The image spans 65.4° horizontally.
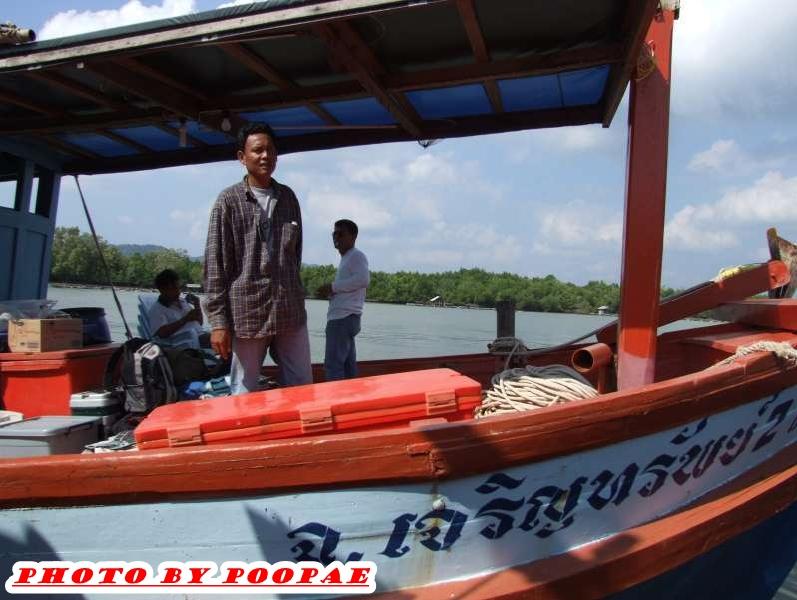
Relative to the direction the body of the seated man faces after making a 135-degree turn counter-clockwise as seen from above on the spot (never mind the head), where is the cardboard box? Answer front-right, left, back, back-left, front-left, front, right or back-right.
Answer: back-left

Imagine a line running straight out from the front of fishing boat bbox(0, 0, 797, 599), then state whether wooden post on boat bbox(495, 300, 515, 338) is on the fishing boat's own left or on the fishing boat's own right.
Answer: on the fishing boat's own left

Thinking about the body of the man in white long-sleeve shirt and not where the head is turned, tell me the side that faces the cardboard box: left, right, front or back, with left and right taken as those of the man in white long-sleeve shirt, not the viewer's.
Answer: front

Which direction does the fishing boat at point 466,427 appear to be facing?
to the viewer's right

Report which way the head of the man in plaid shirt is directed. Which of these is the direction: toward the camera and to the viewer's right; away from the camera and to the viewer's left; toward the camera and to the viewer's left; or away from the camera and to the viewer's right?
toward the camera and to the viewer's right

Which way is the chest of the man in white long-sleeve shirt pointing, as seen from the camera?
to the viewer's left

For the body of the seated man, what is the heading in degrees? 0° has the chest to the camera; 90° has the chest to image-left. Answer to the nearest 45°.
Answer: approximately 315°

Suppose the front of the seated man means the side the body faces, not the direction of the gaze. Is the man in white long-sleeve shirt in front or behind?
in front

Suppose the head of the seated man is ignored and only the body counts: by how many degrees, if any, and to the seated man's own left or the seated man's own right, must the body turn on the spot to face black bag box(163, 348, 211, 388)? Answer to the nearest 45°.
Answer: approximately 45° to the seated man's own right

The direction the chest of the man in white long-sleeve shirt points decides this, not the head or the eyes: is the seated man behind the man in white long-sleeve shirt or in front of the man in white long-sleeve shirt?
in front

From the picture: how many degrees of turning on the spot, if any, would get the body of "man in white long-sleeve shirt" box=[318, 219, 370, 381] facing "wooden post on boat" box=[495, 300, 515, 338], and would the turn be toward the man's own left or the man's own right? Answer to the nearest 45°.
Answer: approximately 135° to the man's own right

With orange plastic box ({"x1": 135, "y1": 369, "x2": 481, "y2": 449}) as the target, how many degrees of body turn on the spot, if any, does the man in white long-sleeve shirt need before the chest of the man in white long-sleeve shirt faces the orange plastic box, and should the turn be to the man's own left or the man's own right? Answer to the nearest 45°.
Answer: approximately 90° to the man's own left
